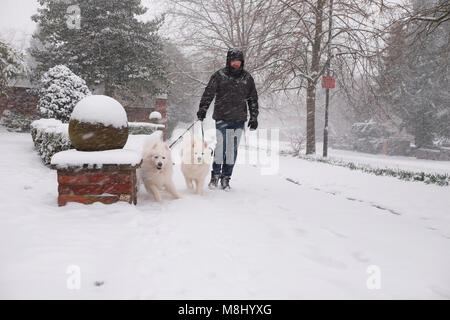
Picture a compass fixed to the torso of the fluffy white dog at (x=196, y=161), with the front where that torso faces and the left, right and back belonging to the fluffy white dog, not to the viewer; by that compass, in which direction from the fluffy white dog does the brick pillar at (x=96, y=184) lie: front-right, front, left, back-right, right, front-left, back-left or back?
front-right

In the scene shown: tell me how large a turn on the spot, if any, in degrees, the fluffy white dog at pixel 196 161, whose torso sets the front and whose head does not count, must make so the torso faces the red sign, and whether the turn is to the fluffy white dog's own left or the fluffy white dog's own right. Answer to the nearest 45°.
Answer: approximately 135° to the fluffy white dog's own left

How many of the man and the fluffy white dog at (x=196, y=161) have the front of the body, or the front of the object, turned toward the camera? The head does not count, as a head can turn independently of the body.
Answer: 2

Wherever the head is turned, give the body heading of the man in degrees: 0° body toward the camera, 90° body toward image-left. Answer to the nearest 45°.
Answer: approximately 0°

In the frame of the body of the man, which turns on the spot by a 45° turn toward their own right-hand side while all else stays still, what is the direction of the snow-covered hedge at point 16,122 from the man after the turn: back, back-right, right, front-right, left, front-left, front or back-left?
right

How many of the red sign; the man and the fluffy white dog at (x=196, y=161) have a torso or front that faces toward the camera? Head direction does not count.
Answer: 3

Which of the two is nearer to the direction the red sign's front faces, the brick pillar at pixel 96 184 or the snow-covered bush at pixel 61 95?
the brick pillar

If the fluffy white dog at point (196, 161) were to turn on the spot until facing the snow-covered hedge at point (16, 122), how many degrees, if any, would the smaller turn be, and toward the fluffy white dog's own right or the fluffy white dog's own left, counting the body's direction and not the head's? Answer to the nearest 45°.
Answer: approximately 135° to the fluffy white dog's own right

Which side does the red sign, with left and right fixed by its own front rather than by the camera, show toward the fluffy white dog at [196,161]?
front

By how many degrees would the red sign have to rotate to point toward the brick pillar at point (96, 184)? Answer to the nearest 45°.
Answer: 0° — it already faces it

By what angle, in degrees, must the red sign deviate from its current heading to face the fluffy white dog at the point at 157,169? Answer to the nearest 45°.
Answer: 0° — it already faces it

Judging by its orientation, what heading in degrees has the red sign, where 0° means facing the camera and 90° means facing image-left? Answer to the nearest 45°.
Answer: approximately 0°
